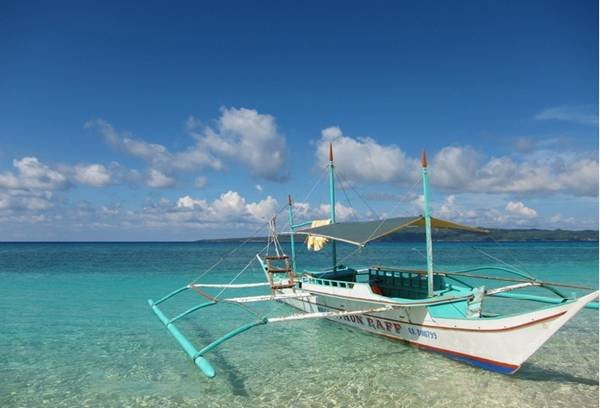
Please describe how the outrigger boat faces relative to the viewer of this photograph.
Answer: facing the viewer and to the right of the viewer
